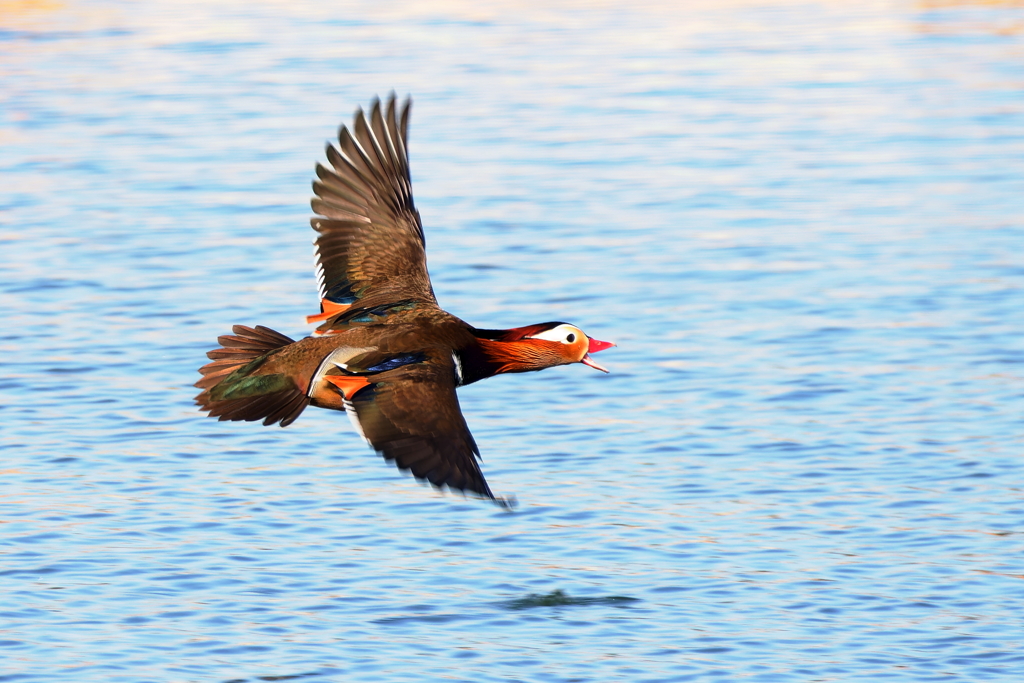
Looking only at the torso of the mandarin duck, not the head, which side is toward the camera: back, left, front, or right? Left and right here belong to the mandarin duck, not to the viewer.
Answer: right
